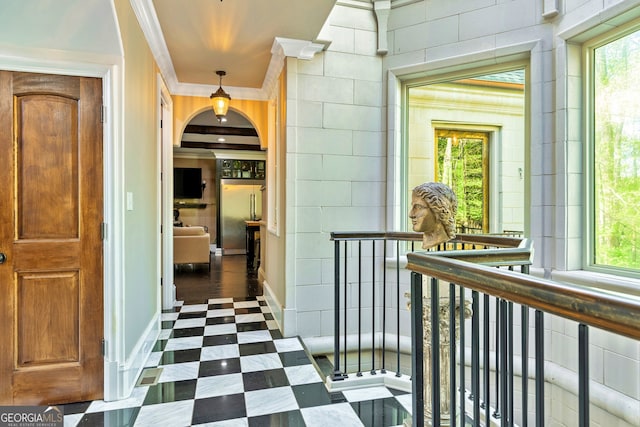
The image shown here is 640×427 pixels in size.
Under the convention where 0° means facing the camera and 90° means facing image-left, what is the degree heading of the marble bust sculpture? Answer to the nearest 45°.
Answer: approximately 90°

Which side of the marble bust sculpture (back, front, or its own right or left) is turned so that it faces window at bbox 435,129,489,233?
right

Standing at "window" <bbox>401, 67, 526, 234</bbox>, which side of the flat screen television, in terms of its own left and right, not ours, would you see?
front

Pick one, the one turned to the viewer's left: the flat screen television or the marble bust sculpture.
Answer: the marble bust sculpture

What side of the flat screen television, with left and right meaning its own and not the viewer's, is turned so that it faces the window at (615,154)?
front

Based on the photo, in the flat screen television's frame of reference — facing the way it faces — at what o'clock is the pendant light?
The pendant light is roughly at 12 o'clock from the flat screen television.

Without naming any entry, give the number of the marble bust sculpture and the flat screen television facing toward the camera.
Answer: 1

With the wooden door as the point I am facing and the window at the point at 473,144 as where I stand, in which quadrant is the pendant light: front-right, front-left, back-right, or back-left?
front-right

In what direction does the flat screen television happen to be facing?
toward the camera

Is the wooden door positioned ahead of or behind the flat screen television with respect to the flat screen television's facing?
ahead

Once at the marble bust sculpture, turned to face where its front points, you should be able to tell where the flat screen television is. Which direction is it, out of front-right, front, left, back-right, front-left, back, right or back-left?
front-right

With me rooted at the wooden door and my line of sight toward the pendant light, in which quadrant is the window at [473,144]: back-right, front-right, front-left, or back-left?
front-right
